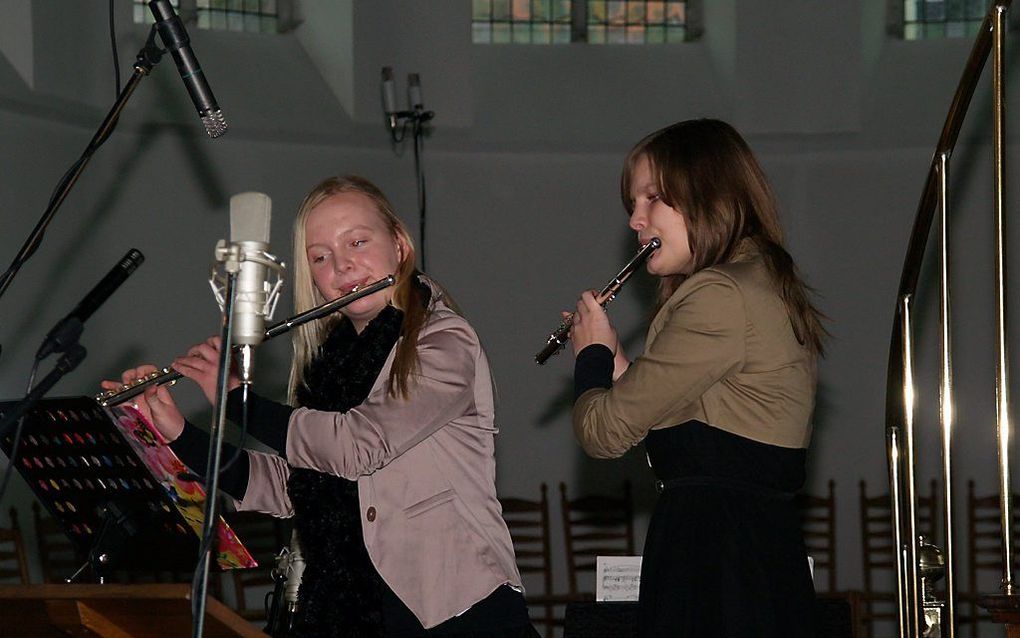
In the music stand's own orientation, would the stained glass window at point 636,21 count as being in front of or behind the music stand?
in front

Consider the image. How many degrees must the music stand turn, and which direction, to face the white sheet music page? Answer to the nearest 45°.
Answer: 0° — it already faces it

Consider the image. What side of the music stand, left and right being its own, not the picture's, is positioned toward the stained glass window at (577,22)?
front

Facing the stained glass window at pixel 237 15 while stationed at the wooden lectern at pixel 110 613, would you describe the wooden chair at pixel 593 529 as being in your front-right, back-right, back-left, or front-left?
front-right

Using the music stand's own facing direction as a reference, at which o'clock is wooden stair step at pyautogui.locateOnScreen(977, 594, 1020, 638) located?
The wooden stair step is roughly at 2 o'clock from the music stand.

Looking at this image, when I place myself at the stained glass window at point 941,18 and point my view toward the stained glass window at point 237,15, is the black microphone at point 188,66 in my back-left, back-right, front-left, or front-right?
front-left

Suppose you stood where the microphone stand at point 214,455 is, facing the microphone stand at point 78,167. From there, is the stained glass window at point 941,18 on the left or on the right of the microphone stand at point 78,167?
right

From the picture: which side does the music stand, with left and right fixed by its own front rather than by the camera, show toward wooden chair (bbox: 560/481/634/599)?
front

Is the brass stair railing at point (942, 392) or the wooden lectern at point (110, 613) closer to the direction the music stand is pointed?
the brass stair railing

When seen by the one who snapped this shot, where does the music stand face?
facing away from the viewer and to the right of the viewer

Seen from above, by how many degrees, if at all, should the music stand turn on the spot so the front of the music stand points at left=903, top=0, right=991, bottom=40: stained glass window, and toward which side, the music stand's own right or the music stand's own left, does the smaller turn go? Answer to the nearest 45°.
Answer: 0° — it already faces it
